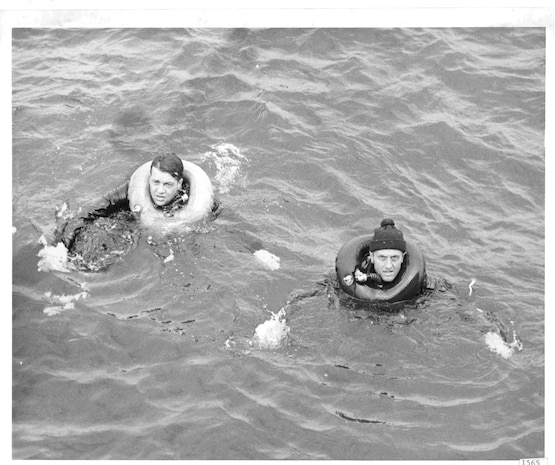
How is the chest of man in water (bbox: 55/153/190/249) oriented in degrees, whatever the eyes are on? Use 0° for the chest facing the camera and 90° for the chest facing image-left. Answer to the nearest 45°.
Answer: approximately 45°

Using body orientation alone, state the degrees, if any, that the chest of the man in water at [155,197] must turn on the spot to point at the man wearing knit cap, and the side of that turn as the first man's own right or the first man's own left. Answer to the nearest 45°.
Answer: approximately 90° to the first man's own left

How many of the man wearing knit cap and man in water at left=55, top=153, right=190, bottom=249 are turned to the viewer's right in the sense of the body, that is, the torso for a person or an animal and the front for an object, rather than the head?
0

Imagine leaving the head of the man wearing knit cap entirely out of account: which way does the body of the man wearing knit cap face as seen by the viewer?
toward the camera

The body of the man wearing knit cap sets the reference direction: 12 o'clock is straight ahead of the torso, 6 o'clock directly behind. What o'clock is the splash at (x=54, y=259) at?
The splash is roughly at 3 o'clock from the man wearing knit cap.

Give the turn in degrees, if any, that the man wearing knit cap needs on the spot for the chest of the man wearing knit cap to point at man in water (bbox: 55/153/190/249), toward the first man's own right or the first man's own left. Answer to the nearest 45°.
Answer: approximately 90° to the first man's own right
